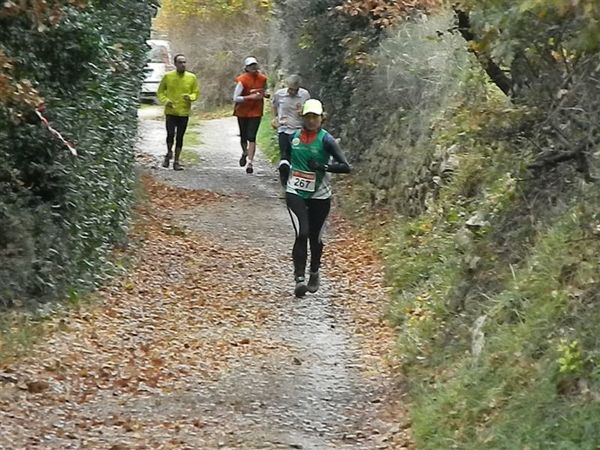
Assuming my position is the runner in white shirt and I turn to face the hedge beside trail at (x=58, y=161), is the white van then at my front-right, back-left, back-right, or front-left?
back-right

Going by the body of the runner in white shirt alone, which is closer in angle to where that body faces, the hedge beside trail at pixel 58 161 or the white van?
the hedge beside trail

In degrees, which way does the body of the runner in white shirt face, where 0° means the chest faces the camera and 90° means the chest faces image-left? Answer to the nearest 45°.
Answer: approximately 0°

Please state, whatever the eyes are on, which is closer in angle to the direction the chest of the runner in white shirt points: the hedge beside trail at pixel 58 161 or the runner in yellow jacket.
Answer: the hedge beside trail

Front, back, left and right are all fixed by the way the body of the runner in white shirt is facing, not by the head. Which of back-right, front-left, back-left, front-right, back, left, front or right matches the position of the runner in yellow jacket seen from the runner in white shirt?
back-right

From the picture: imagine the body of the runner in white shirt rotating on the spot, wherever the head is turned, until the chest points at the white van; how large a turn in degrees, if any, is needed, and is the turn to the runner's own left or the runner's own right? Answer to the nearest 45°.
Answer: approximately 180°

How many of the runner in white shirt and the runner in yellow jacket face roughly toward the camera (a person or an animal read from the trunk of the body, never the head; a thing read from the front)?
2

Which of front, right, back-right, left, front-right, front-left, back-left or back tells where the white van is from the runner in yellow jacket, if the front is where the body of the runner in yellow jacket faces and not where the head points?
back
